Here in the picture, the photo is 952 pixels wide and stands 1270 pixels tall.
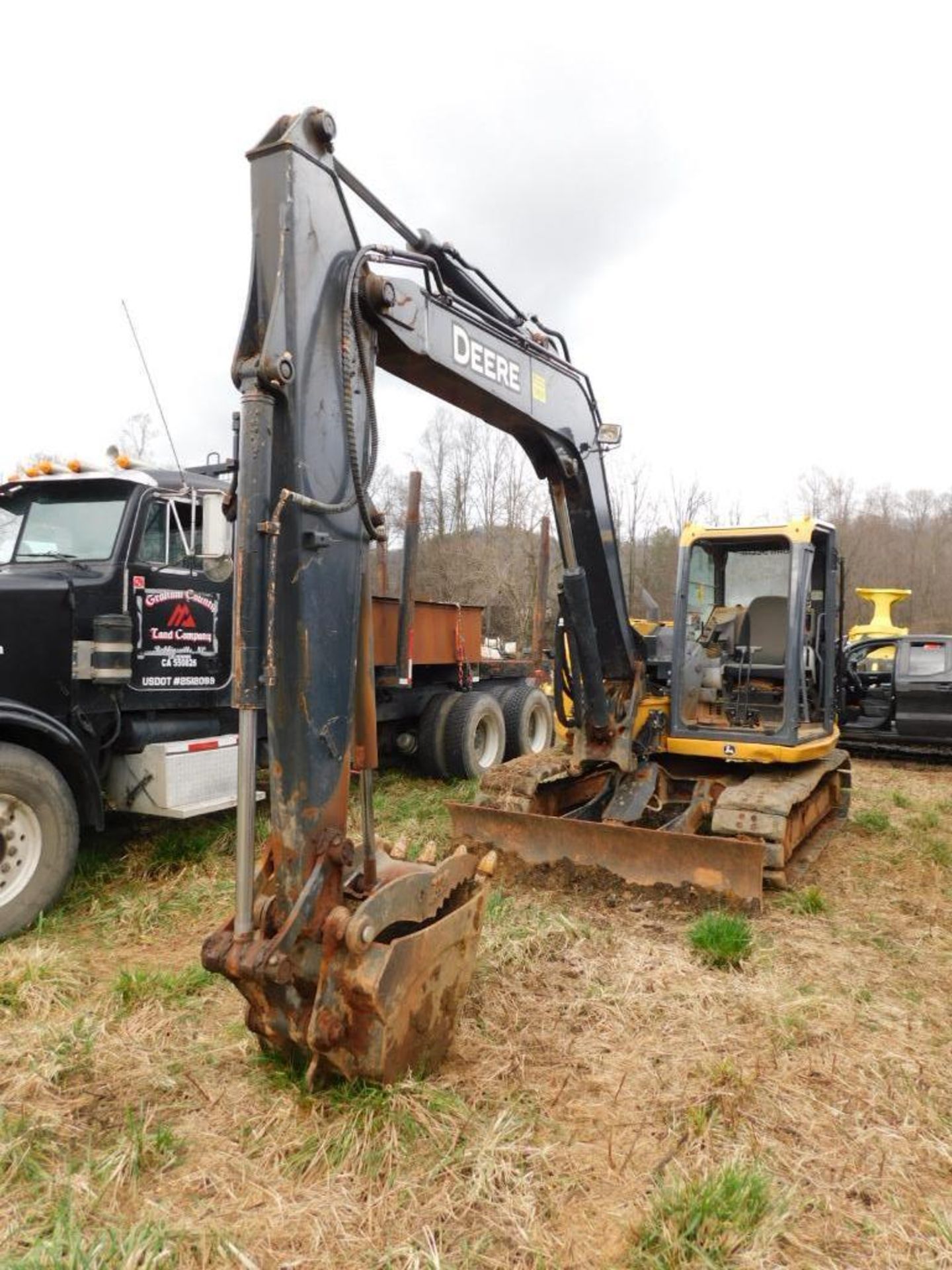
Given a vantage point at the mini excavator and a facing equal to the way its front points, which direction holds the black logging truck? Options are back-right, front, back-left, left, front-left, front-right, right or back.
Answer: right

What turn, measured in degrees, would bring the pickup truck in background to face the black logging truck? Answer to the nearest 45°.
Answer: approximately 45° to its left

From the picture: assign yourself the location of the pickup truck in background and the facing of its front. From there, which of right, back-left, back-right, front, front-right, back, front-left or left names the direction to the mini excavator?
left

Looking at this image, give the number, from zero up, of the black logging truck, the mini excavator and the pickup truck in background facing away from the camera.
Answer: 0

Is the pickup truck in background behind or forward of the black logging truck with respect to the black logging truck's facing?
behind

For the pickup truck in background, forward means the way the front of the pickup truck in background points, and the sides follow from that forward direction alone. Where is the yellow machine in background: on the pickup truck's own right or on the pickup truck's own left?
on the pickup truck's own right

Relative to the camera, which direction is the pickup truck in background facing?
to the viewer's left

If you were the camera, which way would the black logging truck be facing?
facing the viewer and to the left of the viewer

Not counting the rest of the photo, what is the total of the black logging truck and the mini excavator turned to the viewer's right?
0

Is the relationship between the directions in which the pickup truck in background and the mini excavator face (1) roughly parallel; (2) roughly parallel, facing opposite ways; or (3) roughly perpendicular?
roughly perpendicular

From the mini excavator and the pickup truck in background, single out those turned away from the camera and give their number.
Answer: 0
